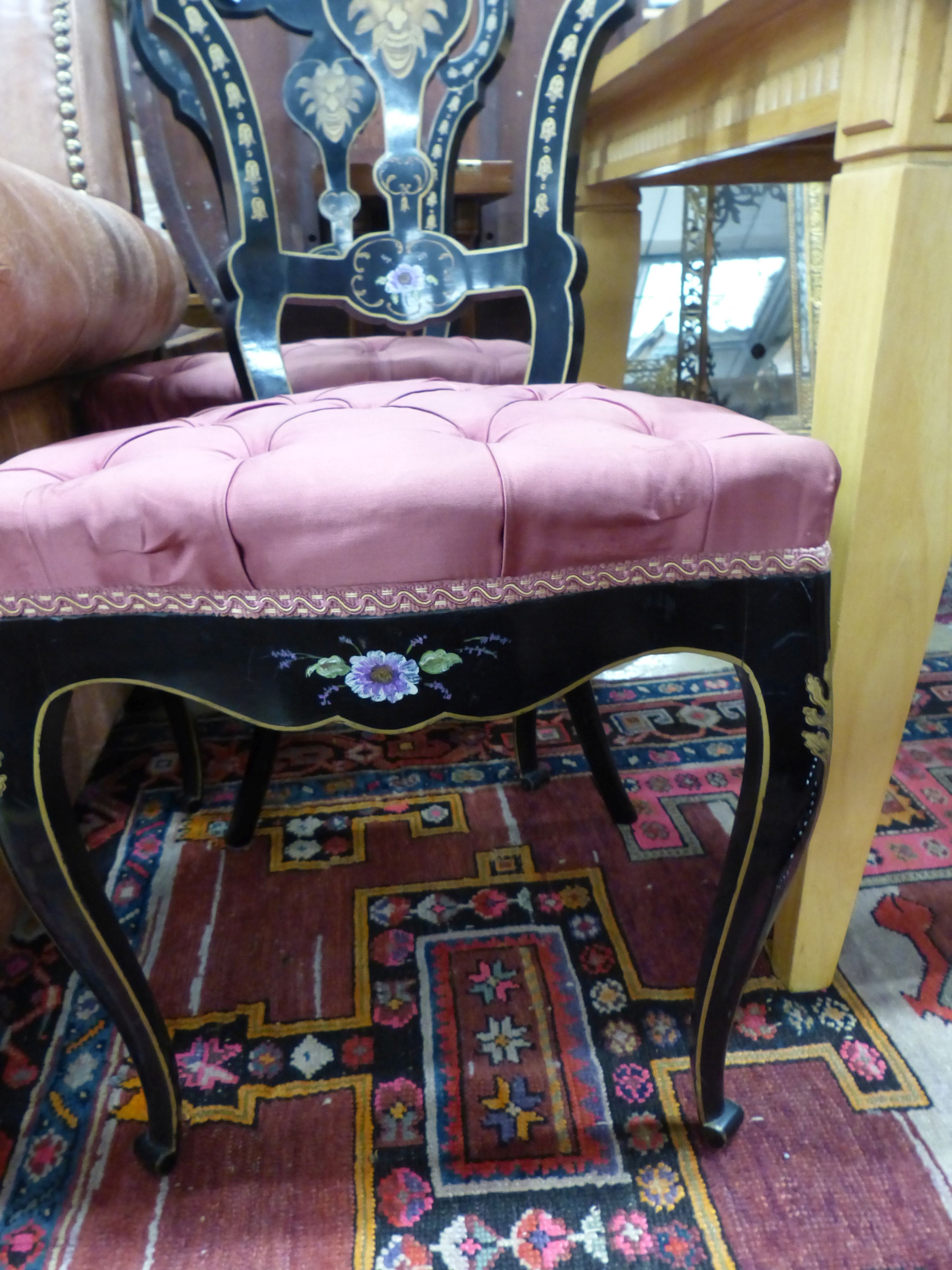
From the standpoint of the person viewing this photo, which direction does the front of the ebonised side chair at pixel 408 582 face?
facing the viewer
